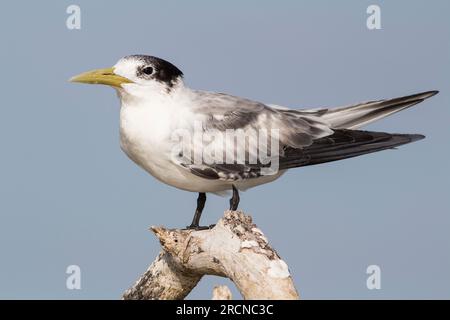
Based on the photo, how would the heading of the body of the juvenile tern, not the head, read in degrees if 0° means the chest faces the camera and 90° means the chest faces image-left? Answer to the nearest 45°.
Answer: approximately 90°
